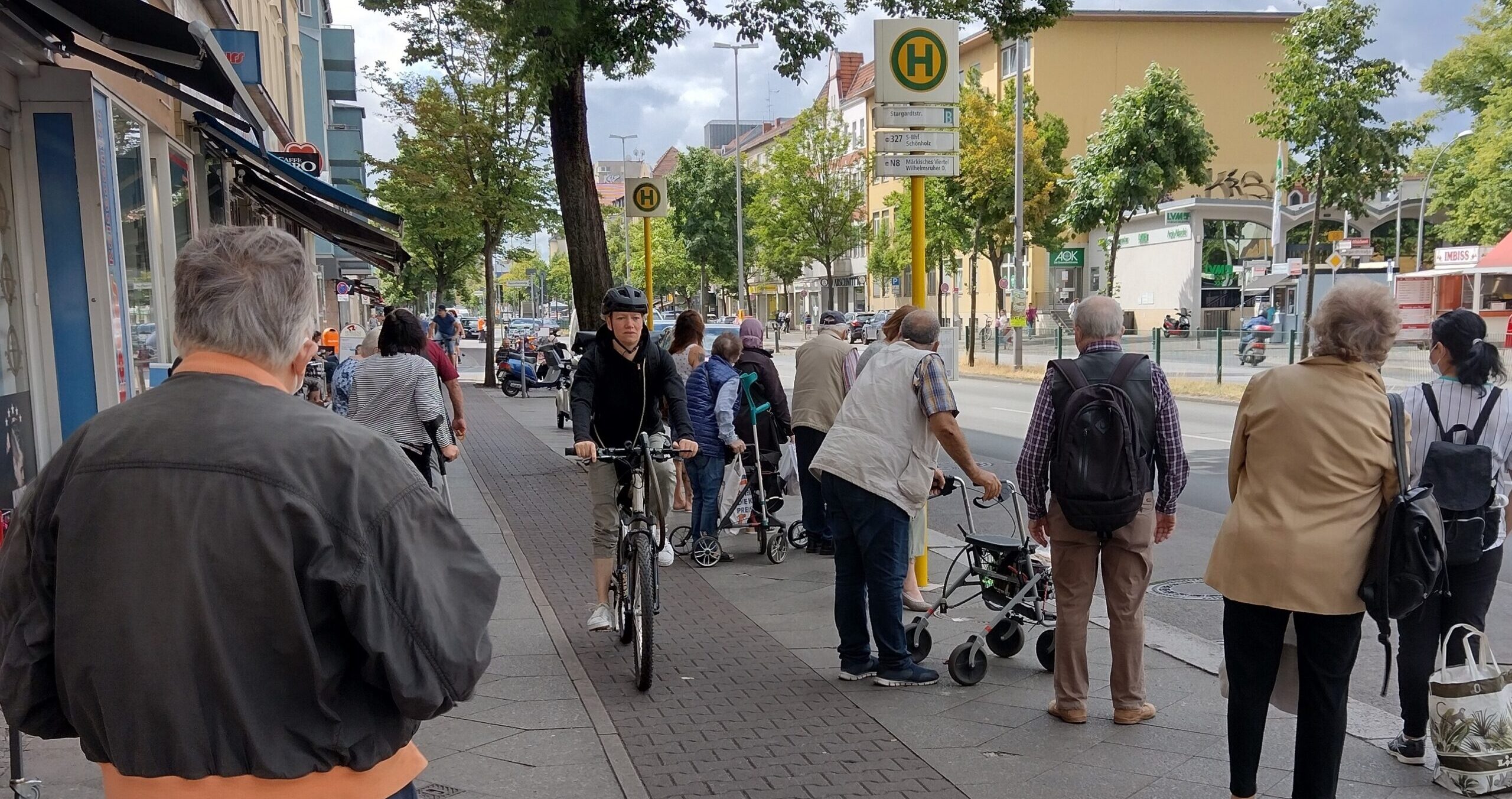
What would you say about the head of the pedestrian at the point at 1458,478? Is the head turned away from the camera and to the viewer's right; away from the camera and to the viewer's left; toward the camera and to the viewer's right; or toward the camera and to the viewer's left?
away from the camera and to the viewer's left

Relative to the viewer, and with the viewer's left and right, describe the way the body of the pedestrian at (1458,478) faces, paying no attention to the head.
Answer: facing away from the viewer and to the left of the viewer

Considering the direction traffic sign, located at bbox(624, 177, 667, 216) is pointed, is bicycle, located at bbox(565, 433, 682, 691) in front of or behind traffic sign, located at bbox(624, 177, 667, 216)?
in front

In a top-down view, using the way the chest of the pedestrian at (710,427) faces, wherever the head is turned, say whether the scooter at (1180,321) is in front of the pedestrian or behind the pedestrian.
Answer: in front

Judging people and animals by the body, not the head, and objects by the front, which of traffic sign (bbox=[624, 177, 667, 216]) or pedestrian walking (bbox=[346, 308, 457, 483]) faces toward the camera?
the traffic sign

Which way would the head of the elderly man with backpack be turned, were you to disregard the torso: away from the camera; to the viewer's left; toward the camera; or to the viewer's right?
away from the camera

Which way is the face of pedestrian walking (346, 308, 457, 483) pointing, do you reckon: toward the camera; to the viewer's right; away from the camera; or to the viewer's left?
away from the camera

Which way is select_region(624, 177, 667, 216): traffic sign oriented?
toward the camera

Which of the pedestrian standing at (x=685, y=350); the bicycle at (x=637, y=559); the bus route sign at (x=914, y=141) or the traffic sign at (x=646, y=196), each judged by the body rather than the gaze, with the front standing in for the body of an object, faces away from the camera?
the pedestrian standing

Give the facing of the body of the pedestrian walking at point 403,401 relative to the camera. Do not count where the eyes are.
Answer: away from the camera

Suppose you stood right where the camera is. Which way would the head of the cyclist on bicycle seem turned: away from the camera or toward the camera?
toward the camera

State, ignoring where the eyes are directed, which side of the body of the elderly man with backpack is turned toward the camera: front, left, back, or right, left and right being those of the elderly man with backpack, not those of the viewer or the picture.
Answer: back

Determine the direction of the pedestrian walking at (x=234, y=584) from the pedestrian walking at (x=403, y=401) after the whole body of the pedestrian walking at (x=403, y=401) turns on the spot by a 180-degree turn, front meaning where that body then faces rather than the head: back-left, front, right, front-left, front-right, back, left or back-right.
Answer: front

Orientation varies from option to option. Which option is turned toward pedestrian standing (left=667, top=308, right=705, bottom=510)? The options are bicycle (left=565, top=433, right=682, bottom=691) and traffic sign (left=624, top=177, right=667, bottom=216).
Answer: the traffic sign

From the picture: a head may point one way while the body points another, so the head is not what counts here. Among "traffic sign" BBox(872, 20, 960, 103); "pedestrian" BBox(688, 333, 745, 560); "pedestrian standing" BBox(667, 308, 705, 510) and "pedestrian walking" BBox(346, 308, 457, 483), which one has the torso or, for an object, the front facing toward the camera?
the traffic sign

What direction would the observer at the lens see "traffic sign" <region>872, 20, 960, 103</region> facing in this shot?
facing the viewer

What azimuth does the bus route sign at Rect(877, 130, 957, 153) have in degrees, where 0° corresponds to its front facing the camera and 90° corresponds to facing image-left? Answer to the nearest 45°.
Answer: approximately 0°

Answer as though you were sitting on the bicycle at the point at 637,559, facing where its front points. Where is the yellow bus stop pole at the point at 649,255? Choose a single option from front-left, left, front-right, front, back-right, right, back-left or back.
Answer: back
